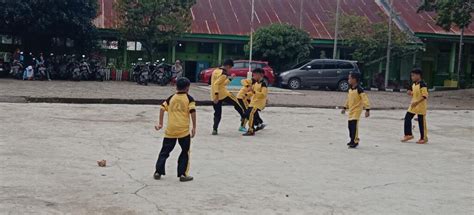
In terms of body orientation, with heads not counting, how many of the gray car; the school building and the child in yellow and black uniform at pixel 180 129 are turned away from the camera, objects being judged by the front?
1

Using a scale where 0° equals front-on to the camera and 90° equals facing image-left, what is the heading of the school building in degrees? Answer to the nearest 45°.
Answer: approximately 0°

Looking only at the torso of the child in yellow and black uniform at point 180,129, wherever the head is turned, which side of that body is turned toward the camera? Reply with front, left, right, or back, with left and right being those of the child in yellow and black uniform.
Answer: back

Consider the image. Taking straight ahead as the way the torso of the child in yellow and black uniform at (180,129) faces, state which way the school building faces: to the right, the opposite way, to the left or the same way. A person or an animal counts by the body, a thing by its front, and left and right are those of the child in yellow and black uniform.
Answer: the opposite way

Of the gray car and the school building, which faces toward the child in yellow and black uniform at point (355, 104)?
the school building

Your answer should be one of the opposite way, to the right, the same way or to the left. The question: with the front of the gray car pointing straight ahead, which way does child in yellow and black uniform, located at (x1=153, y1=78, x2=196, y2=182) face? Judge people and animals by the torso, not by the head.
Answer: to the right

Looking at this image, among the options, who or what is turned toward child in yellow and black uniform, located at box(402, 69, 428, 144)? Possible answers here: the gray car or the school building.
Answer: the school building

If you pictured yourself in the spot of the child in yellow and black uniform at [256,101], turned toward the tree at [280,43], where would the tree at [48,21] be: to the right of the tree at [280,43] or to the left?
left

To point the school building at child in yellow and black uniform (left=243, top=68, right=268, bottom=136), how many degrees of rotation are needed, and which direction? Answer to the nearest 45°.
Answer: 0° — it already faces them

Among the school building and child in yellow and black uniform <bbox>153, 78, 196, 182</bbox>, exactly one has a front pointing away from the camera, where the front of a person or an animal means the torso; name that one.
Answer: the child in yellow and black uniform

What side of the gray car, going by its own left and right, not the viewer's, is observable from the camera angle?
left

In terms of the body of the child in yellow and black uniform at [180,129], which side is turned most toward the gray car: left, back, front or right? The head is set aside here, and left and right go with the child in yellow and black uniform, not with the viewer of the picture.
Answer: front

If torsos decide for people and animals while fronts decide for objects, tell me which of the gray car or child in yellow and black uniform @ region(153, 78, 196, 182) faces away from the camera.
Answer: the child in yellow and black uniform

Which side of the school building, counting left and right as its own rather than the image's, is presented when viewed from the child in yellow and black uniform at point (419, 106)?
front
